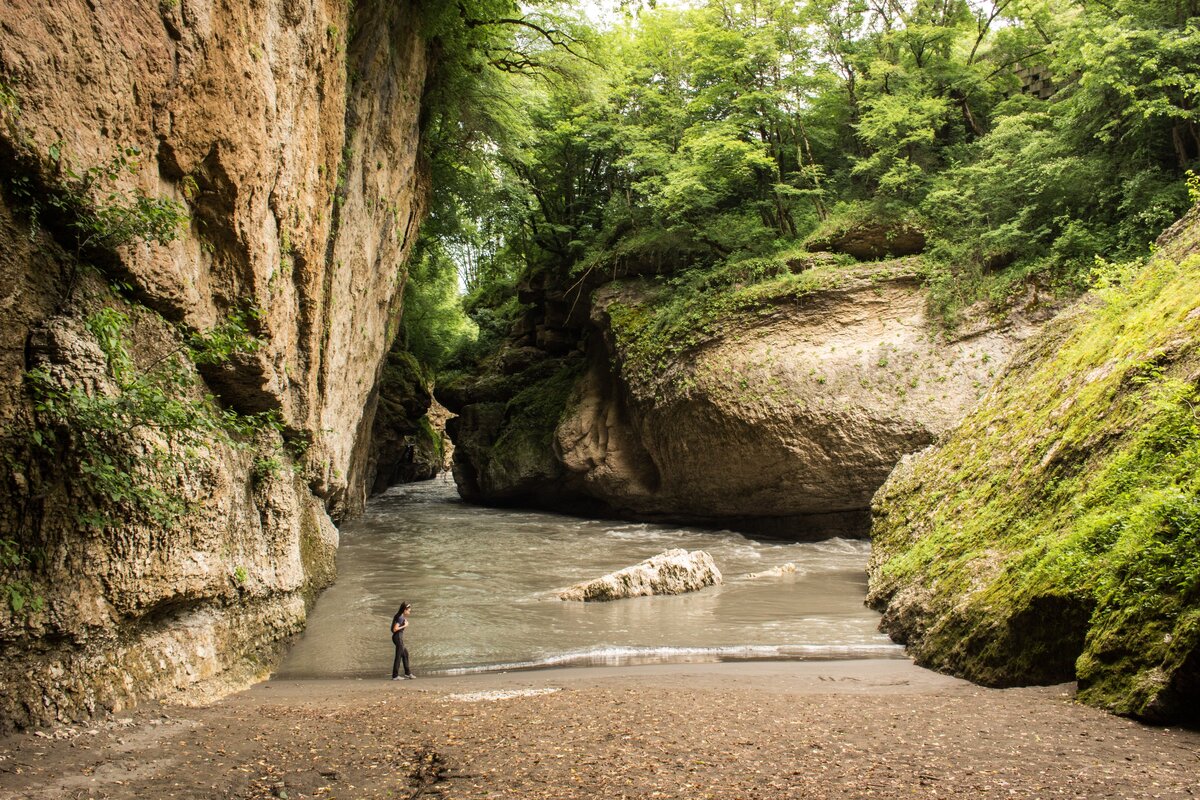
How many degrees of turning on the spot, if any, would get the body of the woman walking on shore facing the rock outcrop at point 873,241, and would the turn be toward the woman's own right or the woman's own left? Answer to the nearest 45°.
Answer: approximately 45° to the woman's own left

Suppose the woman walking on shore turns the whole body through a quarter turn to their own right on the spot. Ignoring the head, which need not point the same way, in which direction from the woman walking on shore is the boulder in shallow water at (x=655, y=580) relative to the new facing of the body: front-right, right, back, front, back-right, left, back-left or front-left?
back-left

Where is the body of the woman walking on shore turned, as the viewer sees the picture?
to the viewer's right
